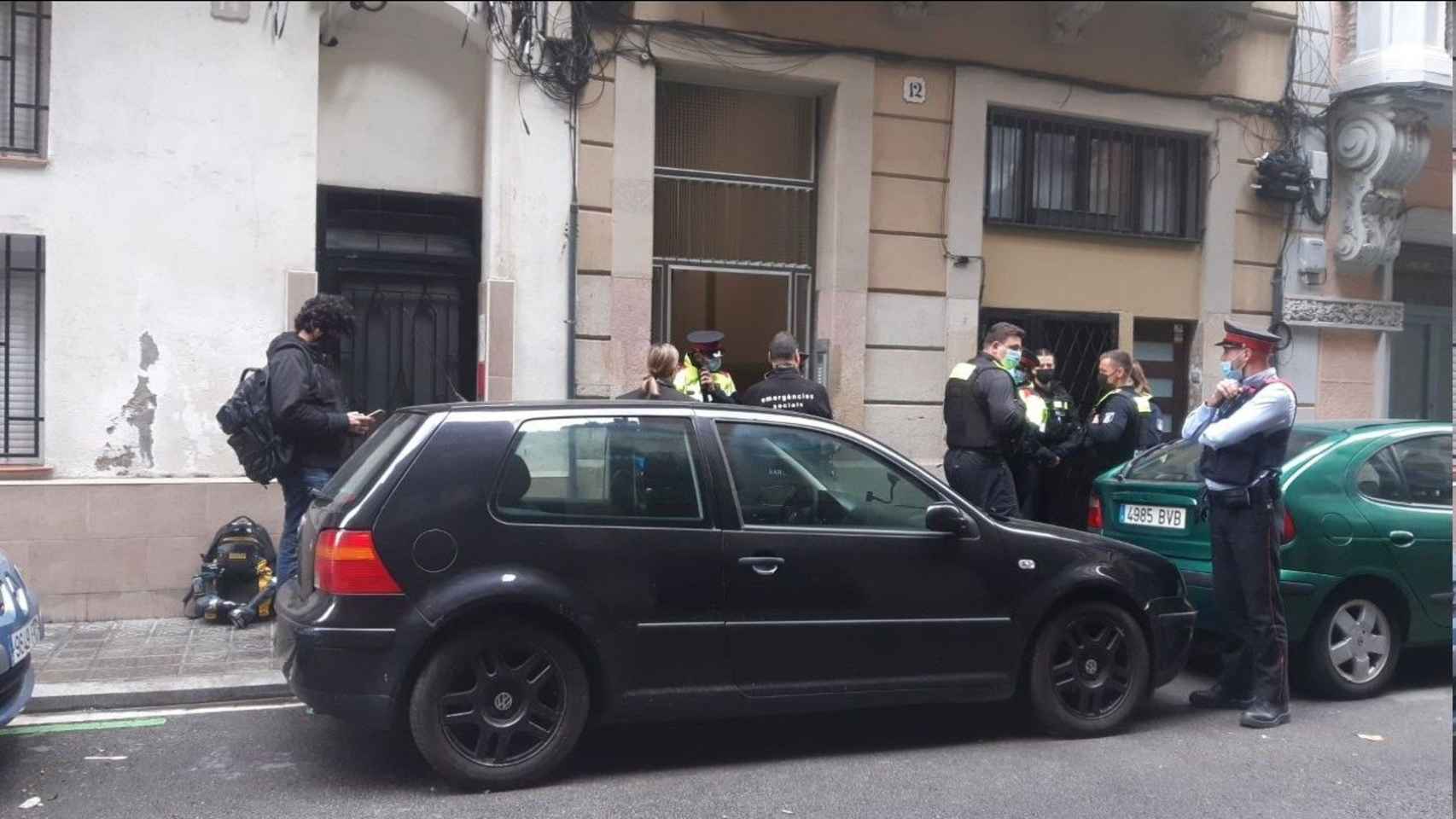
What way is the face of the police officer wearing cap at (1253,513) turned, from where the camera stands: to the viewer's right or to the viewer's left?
to the viewer's left

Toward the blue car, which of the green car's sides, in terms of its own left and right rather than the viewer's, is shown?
back

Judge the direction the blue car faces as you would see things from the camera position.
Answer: facing the viewer and to the right of the viewer

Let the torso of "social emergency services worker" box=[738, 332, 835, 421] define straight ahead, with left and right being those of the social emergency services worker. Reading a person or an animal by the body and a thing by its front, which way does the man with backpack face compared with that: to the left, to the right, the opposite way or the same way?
to the right

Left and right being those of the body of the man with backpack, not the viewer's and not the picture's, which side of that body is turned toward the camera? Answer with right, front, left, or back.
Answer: right

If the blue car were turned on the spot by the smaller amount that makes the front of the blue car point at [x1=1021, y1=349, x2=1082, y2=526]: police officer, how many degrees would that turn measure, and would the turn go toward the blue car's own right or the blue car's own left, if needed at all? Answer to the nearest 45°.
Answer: approximately 45° to the blue car's own left

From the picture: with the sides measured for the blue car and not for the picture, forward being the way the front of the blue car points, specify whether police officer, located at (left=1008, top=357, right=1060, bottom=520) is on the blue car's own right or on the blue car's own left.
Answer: on the blue car's own left

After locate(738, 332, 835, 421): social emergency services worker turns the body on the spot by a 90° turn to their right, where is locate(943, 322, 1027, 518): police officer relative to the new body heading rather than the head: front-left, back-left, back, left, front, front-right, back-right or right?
front

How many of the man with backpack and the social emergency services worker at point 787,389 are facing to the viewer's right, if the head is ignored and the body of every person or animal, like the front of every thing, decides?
1

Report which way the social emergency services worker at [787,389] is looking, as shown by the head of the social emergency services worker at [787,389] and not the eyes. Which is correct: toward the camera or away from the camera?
away from the camera

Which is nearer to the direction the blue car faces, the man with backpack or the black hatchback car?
the black hatchback car

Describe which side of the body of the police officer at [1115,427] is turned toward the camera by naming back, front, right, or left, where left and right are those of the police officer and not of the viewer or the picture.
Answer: left

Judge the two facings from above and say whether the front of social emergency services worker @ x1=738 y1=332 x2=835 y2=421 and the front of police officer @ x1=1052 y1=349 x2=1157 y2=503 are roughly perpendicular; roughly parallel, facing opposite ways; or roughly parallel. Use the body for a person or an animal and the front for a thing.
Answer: roughly perpendicular

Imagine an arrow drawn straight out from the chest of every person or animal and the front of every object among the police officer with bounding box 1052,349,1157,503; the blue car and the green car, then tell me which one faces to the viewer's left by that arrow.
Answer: the police officer

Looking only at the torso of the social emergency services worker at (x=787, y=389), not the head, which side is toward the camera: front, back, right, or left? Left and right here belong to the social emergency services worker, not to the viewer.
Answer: back

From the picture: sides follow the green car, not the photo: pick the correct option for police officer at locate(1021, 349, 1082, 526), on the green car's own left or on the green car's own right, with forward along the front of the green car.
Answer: on the green car's own left

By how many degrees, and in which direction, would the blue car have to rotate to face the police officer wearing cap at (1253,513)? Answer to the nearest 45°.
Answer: approximately 45° to its left

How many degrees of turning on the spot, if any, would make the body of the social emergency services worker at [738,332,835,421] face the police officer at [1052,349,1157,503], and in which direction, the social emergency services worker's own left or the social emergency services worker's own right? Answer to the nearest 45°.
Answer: approximately 90° to the social emergency services worker's own right
